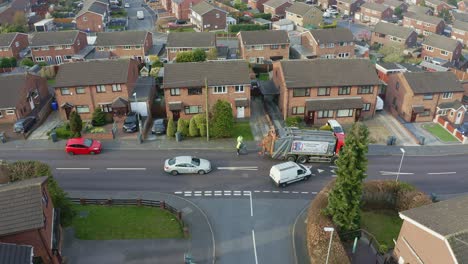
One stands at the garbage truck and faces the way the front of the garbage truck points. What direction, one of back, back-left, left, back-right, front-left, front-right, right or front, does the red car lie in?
back

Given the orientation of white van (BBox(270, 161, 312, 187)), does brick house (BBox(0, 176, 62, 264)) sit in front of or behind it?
behind

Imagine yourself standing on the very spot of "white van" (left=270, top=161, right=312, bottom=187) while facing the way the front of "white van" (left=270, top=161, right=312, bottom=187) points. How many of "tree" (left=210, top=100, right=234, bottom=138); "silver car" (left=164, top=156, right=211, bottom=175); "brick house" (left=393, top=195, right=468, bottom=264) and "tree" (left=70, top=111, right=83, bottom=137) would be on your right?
1

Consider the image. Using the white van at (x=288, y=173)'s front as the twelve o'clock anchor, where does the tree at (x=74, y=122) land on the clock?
The tree is roughly at 8 o'clock from the white van.

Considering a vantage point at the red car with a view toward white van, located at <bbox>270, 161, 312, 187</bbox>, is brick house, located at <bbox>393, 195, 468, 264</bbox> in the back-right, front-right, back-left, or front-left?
front-right

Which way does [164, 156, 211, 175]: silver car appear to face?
to the viewer's right

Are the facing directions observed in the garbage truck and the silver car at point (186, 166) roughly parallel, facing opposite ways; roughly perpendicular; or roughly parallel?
roughly parallel

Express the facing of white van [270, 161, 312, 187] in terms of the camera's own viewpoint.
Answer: facing away from the viewer and to the right of the viewer

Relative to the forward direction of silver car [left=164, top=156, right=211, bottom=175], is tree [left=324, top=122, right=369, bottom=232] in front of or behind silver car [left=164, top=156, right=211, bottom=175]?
in front

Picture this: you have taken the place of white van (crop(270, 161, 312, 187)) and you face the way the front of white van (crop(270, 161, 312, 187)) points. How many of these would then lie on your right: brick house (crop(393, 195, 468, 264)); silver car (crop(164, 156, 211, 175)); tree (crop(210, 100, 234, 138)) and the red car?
1

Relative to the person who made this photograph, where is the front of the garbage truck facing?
facing to the right of the viewer
